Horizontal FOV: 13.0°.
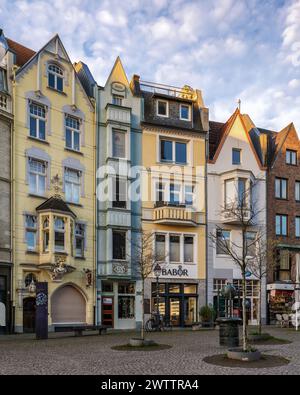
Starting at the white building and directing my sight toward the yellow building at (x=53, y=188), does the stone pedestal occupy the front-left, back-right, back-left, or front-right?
front-left

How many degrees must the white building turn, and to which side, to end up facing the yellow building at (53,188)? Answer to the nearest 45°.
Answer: approximately 45° to its right

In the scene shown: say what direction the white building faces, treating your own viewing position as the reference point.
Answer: facing the viewer

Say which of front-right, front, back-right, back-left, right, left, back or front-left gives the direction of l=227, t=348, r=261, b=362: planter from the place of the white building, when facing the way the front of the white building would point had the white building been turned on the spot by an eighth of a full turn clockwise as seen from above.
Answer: front-left

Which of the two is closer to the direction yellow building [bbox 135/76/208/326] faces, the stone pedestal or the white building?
the stone pedestal

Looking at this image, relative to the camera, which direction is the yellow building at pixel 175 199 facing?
toward the camera

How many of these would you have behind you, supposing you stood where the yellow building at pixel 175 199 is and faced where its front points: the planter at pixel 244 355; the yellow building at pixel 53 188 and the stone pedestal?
0

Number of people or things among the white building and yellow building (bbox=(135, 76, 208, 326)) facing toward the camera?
2

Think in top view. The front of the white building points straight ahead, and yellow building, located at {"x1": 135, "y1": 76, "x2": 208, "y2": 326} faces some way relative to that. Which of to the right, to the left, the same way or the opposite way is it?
the same way

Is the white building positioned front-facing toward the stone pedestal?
yes

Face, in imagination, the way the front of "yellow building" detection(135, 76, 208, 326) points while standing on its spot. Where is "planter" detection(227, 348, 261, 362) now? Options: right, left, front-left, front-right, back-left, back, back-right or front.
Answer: front

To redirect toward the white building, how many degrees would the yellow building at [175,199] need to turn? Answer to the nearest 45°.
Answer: approximately 135° to its left
